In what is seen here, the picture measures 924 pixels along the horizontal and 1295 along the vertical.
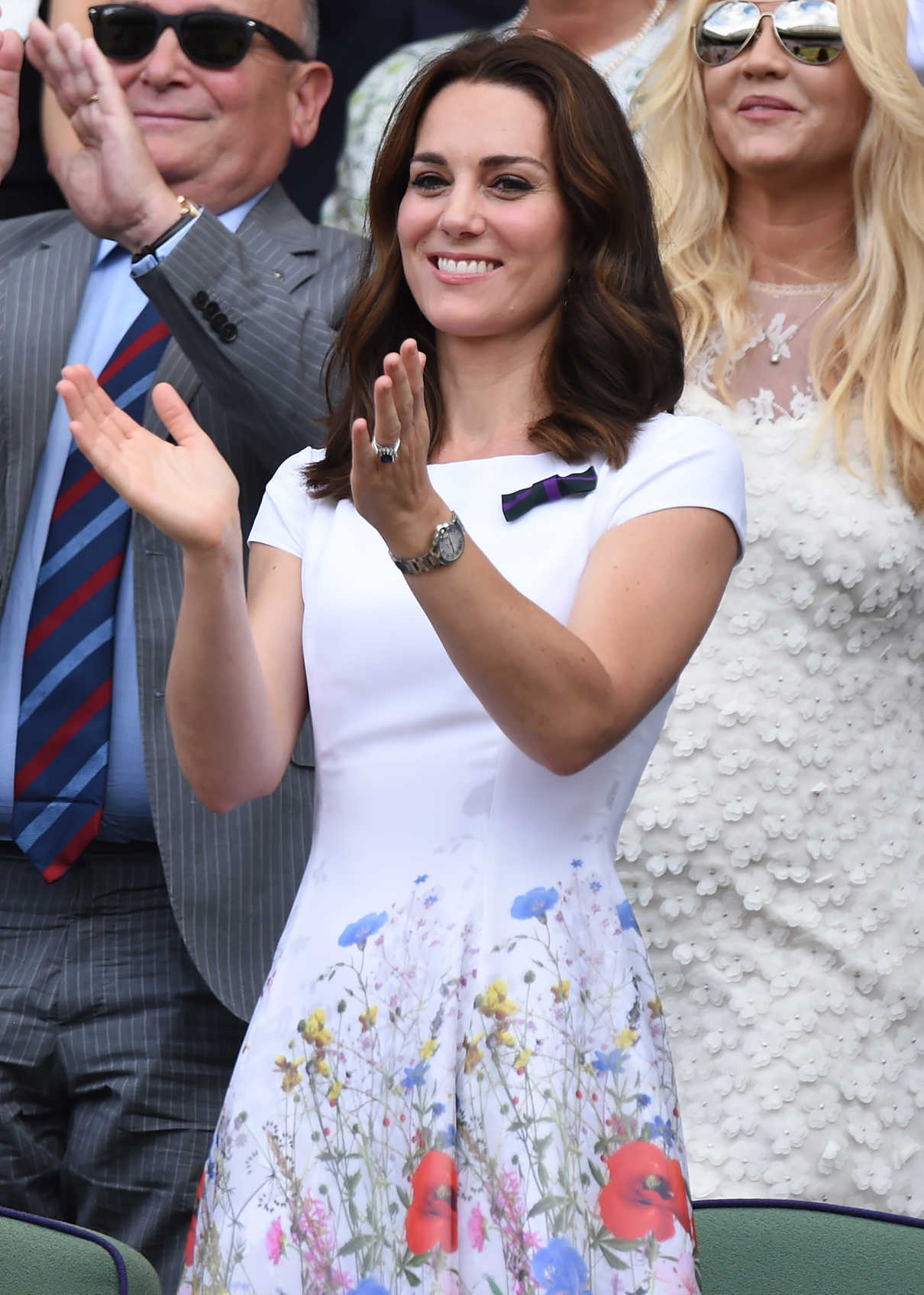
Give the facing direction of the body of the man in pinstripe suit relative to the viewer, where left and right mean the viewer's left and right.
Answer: facing the viewer and to the left of the viewer

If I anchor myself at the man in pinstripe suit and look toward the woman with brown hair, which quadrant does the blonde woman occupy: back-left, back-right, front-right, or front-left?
front-left

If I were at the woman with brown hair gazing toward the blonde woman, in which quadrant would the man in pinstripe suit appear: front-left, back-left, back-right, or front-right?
front-left

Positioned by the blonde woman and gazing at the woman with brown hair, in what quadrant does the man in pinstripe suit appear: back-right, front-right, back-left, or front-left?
front-right

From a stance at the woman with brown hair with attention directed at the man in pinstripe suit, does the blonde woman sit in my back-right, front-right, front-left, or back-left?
front-right

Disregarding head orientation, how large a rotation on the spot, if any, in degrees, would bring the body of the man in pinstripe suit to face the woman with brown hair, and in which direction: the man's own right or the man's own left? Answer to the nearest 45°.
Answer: approximately 90° to the man's own left

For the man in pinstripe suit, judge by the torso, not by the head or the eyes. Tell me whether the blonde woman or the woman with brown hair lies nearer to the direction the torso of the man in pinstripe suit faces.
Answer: the woman with brown hair
